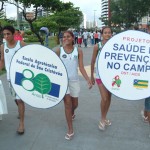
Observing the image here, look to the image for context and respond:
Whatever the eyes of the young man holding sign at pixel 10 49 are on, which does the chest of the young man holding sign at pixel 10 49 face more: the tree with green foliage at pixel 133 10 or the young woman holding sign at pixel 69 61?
the young woman holding sign

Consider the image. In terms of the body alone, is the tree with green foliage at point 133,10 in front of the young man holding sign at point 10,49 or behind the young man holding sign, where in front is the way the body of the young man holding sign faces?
behind

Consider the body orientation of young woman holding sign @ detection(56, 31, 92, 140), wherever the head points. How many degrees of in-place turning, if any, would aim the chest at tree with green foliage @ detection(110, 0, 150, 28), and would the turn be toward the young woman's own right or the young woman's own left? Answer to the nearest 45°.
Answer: approximately 180°

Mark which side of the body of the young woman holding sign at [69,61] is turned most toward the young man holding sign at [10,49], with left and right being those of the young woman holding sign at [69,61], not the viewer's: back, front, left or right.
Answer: right

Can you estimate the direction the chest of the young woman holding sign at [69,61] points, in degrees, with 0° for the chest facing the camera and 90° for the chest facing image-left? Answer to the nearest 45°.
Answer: approximately 0°

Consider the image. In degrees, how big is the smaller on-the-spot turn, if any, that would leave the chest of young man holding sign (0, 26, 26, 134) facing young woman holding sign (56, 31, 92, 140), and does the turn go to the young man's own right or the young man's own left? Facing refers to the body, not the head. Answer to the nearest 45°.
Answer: approximately 45° to the young man's own left

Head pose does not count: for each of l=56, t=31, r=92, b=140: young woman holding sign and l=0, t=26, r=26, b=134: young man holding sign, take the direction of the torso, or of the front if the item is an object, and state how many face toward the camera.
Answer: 2
